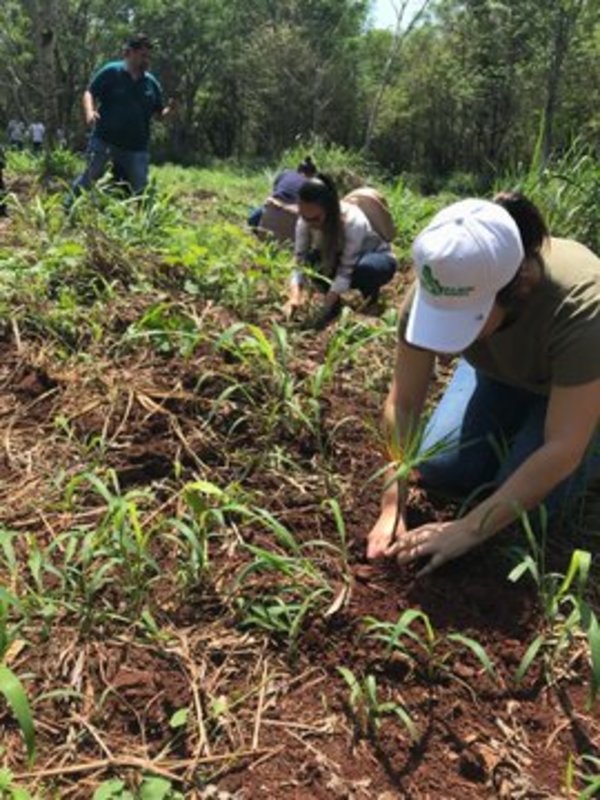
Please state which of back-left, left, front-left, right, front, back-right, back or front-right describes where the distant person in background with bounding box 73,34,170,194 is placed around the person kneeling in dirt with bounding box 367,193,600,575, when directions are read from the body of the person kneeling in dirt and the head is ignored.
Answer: right

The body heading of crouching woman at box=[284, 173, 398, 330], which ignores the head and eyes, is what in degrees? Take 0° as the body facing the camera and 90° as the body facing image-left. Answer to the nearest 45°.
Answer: approximately 45°

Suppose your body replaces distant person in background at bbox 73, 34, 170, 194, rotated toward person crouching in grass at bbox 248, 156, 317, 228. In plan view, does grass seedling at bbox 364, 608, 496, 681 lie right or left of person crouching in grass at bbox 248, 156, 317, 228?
right

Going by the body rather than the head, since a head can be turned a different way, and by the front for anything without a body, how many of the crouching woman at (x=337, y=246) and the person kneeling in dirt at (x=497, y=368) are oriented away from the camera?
0

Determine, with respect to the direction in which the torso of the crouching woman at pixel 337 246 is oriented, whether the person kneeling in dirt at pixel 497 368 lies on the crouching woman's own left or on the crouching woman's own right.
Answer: on the crouching woman's own left

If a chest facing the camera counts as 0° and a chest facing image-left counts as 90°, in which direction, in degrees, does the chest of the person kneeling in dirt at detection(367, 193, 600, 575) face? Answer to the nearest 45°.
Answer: approximately 45°

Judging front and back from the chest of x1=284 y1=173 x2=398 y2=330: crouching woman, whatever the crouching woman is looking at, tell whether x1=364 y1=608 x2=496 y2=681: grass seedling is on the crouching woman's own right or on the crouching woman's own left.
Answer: on the crouching woman's own left

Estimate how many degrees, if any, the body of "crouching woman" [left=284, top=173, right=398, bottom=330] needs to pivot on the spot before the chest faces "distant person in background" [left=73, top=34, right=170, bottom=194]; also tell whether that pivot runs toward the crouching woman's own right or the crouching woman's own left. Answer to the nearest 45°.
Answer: approximately 90° to the crouching woman's own right

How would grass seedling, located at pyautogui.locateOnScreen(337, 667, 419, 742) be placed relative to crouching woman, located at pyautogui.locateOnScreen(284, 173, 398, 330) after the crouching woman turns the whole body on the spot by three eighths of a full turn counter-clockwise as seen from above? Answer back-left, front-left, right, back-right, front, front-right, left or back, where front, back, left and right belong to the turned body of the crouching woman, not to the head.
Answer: right

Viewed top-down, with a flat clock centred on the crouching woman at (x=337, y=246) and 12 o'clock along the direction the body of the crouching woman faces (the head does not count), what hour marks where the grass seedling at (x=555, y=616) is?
The grass seedling is roughly at 10 o'clock from the crouching woman.

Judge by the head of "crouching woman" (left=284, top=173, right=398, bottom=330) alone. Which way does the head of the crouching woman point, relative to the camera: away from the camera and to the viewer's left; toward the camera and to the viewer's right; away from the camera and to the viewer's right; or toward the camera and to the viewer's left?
toward the camera and to the viewer's left
